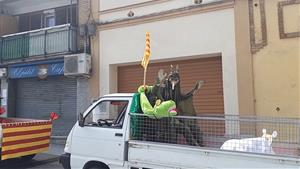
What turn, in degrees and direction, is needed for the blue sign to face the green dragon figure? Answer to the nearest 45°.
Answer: approximately 45° to its left

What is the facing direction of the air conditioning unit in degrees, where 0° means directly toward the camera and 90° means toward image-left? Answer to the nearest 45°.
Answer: approximately 45°

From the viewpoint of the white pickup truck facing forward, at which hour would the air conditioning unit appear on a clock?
The air conditioning unit is roughly at 2 o'clock from the white pickup truck.

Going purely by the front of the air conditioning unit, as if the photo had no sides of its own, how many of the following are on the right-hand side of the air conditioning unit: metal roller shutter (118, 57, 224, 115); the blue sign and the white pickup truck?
1

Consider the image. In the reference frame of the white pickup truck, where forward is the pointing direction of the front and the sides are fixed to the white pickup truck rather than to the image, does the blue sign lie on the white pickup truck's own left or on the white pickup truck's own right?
on the white pickup truck's own right

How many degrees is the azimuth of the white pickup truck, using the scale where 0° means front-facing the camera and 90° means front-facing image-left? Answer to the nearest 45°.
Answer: approximately 90°

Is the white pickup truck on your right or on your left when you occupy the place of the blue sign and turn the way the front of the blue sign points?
on your left

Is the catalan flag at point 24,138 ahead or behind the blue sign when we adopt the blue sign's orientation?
ahead

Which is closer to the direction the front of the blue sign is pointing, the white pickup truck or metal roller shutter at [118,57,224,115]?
the white pickup truck

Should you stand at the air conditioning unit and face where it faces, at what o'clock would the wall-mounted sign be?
The wall-mounted sign is roughly at 3 o'clock from the air conditioning unit.

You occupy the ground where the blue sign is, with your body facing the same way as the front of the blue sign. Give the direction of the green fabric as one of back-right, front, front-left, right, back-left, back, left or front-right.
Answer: front-left

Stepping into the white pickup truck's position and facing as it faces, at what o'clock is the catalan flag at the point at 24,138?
The catalan flag is roughly at 1 o'clock from the white pickup truck.

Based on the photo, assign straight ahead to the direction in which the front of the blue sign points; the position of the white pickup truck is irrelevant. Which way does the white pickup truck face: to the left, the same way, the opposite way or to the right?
to the right
